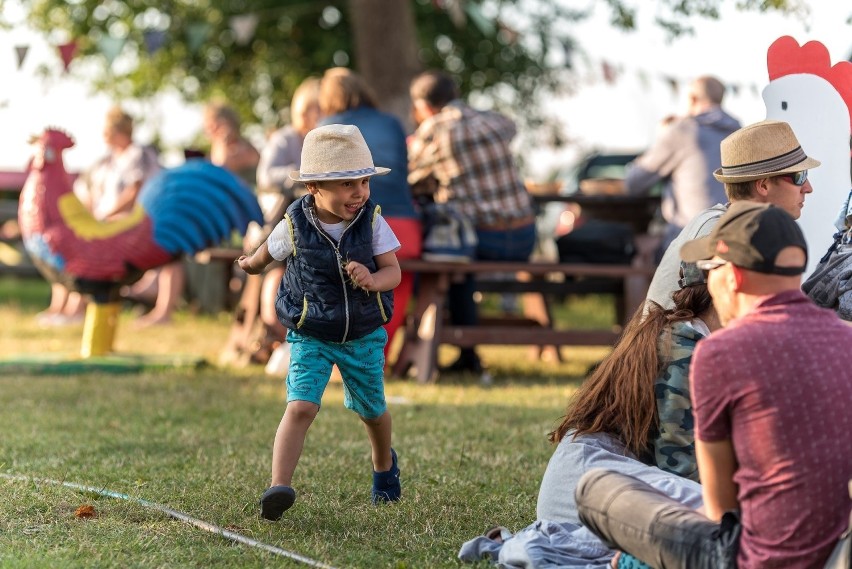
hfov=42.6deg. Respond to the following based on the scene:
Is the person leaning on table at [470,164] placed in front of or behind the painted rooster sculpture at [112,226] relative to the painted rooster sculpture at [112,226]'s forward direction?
behind

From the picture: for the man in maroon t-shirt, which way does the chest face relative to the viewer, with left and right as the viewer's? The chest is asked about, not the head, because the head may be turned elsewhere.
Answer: facing away from the viewer and to the left of the viewer

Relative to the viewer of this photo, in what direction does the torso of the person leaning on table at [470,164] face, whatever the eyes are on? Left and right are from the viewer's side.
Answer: facing away from the viewer and to the left of the viewer

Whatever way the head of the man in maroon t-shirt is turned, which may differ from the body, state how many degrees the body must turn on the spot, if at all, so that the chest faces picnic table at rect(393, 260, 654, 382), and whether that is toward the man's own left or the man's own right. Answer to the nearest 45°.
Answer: approximately 45° to the man's own right

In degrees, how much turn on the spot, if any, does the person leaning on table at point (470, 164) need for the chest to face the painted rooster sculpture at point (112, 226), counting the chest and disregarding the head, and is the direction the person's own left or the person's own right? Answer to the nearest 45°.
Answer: approximately 45° to the person's own left

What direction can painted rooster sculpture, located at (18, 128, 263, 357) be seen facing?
to the viewer's left
